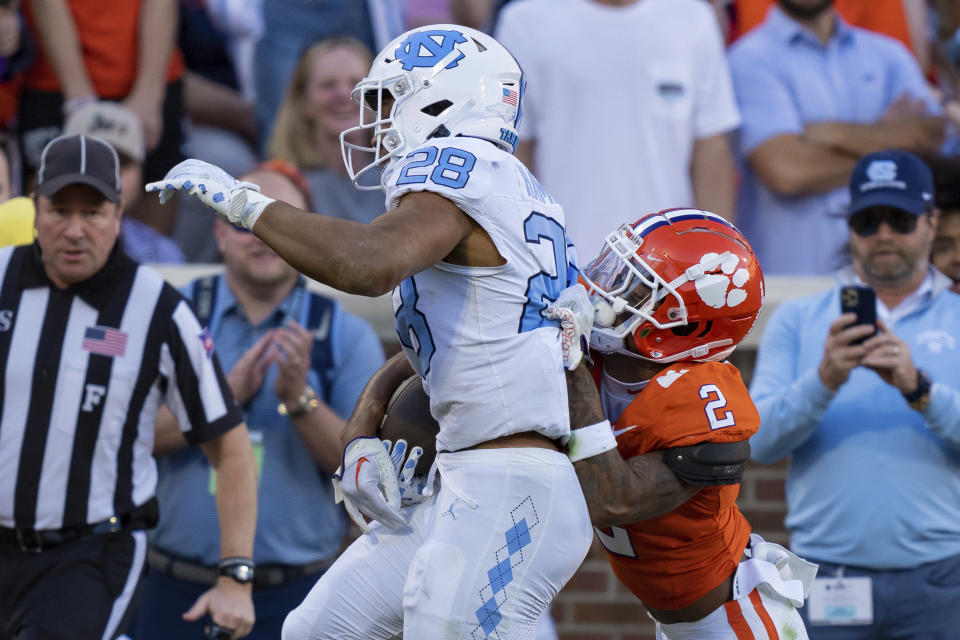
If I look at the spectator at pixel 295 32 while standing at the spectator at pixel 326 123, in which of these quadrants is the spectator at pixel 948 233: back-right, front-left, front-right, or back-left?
back-right

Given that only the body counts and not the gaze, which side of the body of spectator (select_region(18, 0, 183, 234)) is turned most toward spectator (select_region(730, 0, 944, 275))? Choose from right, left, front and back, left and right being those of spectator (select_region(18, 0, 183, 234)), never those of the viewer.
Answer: left

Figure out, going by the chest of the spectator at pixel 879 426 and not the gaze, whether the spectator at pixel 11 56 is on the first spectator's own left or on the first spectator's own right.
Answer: on the first spectator's own right

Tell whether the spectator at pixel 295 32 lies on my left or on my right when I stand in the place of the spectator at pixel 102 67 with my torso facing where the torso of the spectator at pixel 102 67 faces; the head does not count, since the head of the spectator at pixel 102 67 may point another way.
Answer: on my left

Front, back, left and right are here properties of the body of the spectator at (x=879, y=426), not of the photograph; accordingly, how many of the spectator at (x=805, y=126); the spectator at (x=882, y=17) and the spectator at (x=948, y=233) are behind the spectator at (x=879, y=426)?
3

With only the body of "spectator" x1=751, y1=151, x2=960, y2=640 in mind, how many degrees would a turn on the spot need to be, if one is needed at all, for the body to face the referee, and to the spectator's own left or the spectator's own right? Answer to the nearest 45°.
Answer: approximately 45° to the spectator's own right

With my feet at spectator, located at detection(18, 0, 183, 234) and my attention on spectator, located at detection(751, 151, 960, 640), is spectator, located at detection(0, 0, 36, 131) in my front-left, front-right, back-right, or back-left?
back-right

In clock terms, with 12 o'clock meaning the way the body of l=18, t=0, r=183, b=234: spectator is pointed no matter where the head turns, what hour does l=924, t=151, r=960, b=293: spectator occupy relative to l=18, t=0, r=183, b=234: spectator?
l=924, t=151, r=960, b=293: spectator is roughly at 10 o'clock from l=18, t=0, r=183, b=234: spectator.

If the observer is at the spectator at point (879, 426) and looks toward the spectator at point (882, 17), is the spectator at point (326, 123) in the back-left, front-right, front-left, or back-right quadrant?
front-left

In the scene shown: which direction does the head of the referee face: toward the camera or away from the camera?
toward the camera

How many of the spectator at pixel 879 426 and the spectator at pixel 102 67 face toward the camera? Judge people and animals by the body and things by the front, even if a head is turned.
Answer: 2

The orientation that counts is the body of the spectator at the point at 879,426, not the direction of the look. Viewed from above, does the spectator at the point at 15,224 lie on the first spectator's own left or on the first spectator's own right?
on the first spectator's own right

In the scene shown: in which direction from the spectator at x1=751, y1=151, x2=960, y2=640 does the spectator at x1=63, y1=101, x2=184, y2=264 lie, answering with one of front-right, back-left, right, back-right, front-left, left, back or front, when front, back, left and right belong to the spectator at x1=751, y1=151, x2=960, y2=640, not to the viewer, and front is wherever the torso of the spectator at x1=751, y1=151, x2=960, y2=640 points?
right

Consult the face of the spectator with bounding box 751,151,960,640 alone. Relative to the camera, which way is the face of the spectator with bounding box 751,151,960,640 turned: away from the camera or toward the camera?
toward the camera

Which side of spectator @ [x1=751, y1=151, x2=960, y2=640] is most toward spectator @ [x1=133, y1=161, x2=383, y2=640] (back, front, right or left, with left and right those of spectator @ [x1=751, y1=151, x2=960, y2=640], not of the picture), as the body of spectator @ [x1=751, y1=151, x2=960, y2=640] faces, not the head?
right

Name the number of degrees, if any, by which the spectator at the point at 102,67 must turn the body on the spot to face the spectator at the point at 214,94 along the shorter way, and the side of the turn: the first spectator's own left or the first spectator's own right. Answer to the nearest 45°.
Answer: approximately 90° to the first spectator's own left

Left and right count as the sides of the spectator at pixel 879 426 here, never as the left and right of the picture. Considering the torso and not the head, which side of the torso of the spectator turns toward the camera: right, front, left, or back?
front

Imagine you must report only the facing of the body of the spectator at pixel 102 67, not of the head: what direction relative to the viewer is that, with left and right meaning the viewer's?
facing the viewer
